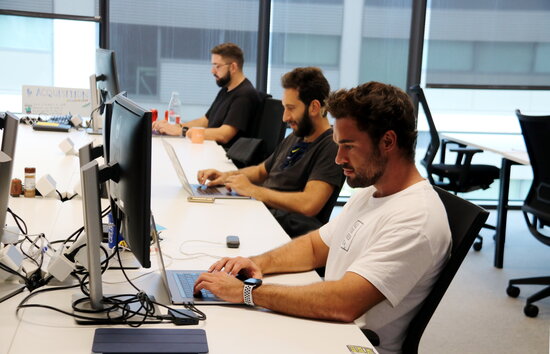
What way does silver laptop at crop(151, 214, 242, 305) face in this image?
to the viewer's right

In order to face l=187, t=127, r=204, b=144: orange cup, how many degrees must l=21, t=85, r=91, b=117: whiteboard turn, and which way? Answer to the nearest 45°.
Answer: approximately 45° to its left

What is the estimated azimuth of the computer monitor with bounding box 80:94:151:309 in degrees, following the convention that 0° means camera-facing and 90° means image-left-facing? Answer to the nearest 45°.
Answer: approximately 270°

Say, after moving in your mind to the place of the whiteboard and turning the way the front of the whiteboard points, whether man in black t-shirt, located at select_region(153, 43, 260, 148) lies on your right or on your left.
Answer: on your left

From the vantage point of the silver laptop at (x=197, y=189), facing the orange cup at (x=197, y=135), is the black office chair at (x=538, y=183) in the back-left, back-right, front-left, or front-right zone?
front-right

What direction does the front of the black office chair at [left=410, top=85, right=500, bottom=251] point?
to the viewer's right

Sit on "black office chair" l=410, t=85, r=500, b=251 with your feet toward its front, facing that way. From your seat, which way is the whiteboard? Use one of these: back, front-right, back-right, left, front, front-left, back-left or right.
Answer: back

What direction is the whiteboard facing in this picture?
toward the camera

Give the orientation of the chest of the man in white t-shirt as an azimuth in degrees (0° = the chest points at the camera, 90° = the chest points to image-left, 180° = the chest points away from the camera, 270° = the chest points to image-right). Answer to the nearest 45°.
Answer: approximately 90°

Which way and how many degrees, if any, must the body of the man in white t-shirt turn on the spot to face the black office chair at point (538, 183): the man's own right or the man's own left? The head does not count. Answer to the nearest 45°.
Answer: approximately 135° to the man's own right

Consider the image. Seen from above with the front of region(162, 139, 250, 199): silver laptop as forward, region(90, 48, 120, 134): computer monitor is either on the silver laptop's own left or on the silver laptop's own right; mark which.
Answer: on the silver laptop's own left

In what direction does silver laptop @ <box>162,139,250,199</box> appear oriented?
to the viewer's right

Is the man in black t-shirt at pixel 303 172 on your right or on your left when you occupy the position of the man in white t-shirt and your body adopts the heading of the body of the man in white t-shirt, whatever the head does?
on your right

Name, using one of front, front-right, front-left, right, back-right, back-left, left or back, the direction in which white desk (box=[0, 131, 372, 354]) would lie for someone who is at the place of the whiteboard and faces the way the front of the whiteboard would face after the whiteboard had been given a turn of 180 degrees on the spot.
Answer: back

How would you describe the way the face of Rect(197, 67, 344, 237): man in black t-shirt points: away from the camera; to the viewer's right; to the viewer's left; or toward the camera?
to the viewer's left

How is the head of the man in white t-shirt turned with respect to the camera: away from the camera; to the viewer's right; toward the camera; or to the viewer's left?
to the viewer's left

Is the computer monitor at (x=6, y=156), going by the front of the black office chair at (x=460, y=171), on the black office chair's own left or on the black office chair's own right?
on the black office chair's own right
